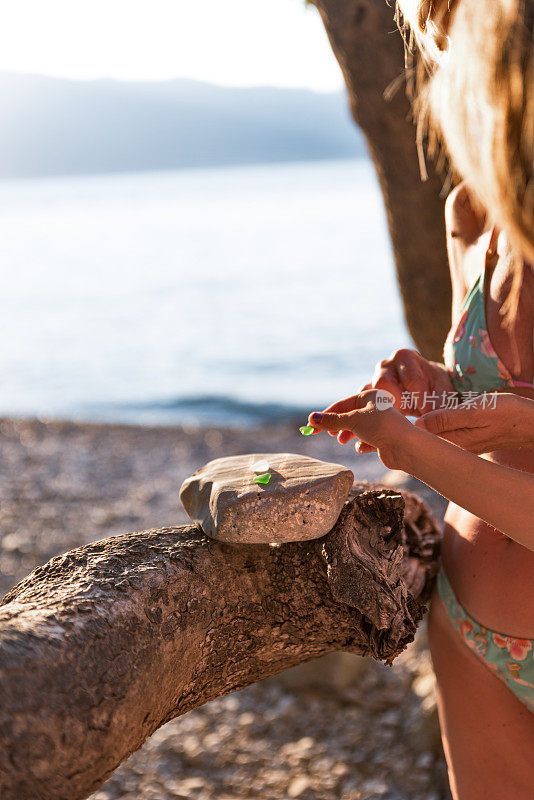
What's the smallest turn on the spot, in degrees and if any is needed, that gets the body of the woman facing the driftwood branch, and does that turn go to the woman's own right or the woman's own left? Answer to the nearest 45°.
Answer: approximately 45° to the woman's own right

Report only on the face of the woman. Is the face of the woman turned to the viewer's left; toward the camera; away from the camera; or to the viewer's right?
to the viewer's left

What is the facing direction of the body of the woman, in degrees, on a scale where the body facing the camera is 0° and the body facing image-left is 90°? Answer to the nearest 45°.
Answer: approximately 45°
